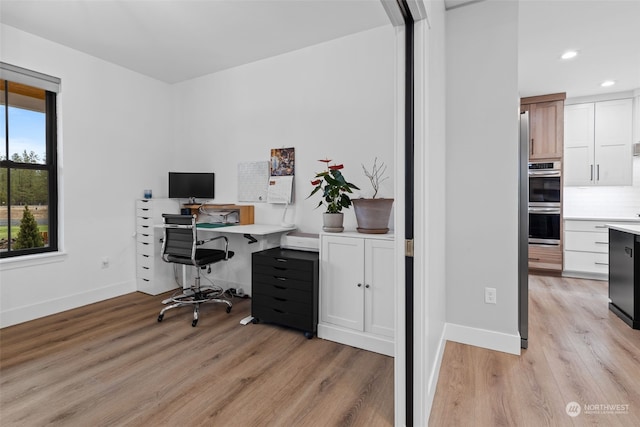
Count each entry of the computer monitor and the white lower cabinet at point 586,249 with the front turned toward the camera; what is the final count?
2

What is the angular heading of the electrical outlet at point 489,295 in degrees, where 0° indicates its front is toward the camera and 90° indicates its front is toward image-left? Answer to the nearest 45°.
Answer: approximately 0°

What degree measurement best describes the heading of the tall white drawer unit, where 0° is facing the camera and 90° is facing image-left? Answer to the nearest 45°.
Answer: approximately 45°

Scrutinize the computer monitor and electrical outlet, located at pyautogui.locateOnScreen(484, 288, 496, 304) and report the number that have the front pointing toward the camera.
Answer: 2

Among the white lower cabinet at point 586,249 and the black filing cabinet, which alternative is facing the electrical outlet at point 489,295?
the white lower cabinet

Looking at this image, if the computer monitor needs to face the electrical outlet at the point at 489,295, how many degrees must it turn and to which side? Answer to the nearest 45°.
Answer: approximately 45° to its left

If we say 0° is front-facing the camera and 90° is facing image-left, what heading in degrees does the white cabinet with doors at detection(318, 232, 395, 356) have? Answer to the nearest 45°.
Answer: approximately 45°

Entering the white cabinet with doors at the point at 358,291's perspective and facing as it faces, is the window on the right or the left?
on its right

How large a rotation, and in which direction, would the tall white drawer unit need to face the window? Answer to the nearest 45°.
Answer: approximately 45° to its right

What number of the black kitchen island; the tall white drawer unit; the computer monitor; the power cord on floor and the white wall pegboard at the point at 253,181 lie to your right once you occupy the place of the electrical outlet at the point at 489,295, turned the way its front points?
4
